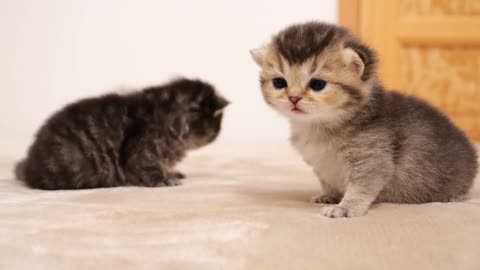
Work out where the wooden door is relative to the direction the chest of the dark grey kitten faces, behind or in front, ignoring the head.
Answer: in front

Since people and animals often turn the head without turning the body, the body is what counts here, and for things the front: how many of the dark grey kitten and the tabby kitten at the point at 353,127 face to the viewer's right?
1

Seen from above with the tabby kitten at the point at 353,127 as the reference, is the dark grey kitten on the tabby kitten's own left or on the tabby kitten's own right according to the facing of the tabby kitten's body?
on the tabby kitten's own right

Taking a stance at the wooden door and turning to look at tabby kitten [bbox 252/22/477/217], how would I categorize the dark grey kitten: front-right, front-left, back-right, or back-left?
front-right

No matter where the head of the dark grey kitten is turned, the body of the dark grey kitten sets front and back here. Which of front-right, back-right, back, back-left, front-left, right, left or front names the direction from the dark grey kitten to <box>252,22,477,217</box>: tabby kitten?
front-right

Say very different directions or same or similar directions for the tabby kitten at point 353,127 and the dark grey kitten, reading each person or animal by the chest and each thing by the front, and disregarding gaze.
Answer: very different directions

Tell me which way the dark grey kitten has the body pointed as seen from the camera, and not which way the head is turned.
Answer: to the viewer's right

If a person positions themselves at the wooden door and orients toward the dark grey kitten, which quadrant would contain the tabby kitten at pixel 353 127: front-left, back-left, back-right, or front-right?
front-left

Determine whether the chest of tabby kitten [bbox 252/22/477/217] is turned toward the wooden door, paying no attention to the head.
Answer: no

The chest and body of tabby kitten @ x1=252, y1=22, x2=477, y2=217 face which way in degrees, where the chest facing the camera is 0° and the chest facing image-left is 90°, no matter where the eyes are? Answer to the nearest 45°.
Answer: approximately 45°
